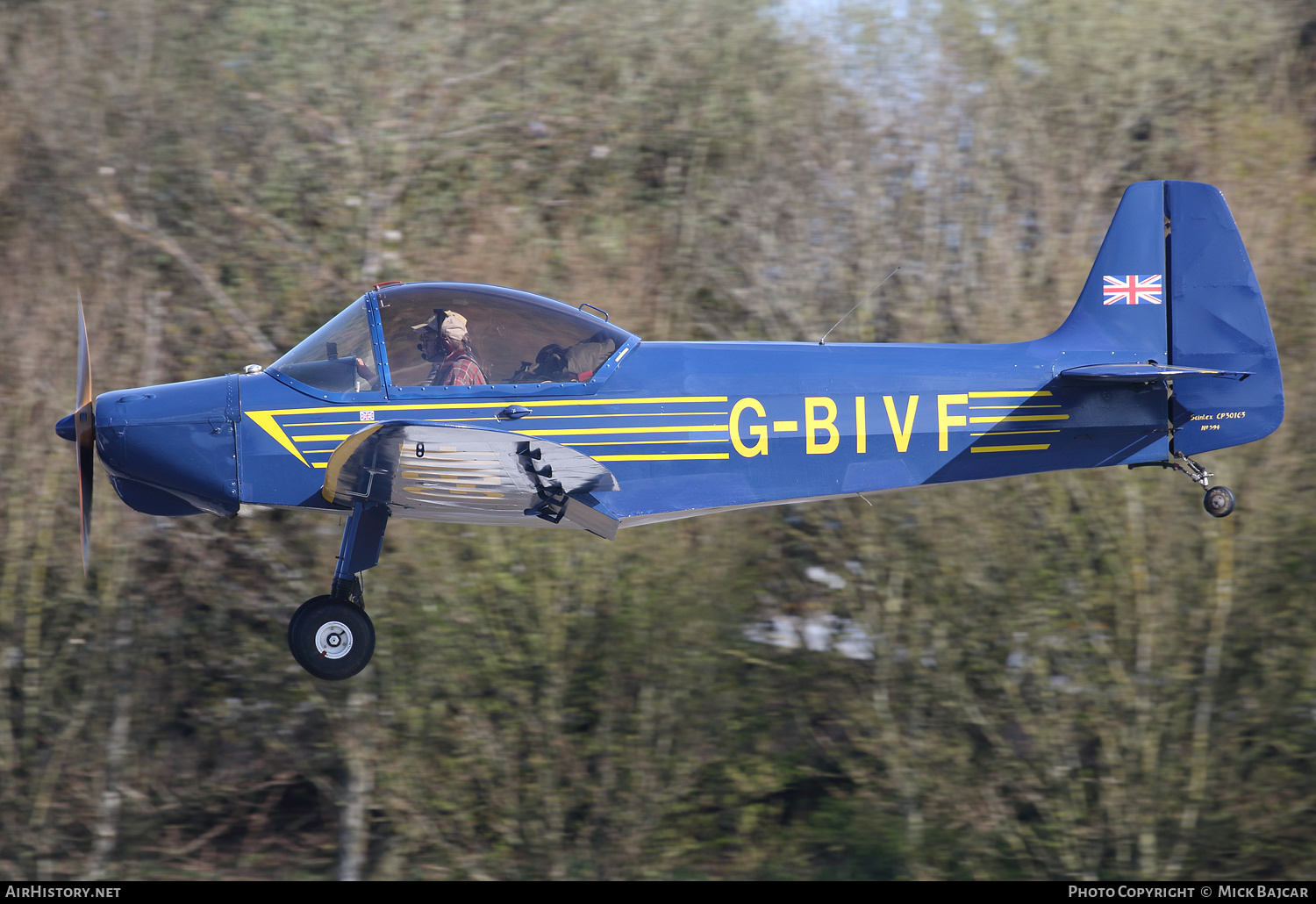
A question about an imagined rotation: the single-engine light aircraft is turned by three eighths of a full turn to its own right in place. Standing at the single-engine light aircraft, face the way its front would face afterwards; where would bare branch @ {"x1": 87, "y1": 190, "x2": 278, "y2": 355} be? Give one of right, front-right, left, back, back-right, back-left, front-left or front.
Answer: left

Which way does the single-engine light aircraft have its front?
to the viewer's left

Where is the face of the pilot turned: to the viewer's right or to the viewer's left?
to the viewer's left

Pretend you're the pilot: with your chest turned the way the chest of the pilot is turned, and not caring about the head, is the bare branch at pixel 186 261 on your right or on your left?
on your right

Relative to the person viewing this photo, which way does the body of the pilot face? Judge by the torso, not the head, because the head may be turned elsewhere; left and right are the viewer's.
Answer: facing to the left of the viewer
